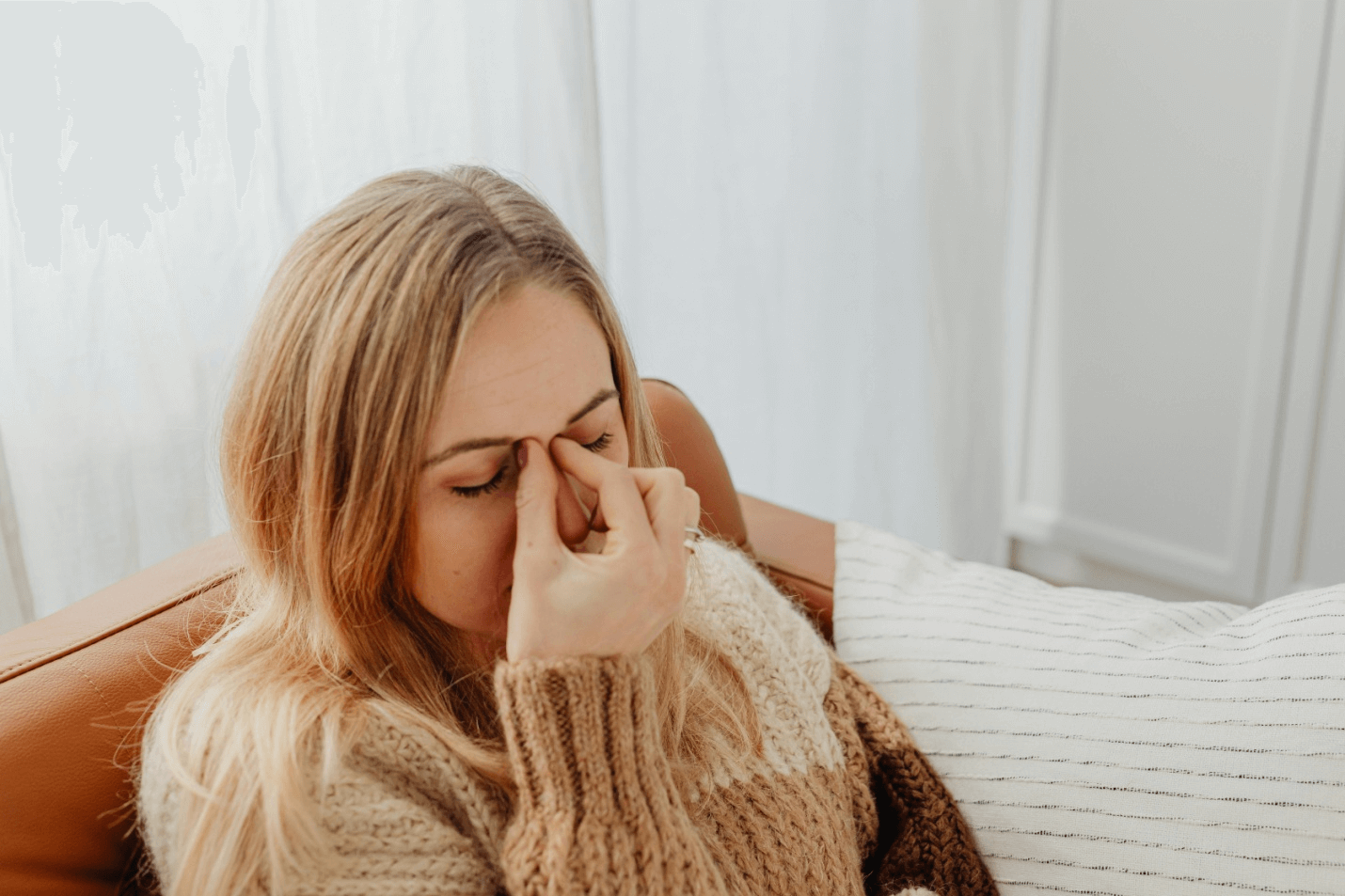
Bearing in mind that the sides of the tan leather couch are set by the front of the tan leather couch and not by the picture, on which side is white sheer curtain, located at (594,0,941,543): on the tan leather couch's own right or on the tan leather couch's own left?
on the tan leather couch's own left

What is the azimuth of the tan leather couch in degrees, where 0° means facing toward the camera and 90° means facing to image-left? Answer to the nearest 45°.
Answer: approximately 315°

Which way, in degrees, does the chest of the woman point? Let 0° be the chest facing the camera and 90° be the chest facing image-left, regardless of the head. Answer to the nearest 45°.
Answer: approximately 315°
